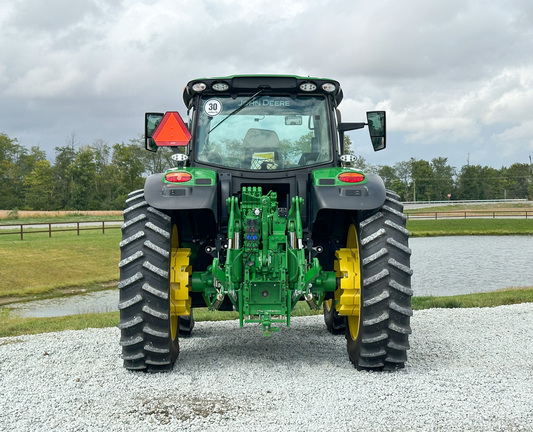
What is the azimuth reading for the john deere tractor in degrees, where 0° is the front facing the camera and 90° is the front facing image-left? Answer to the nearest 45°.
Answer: approximately 180°
